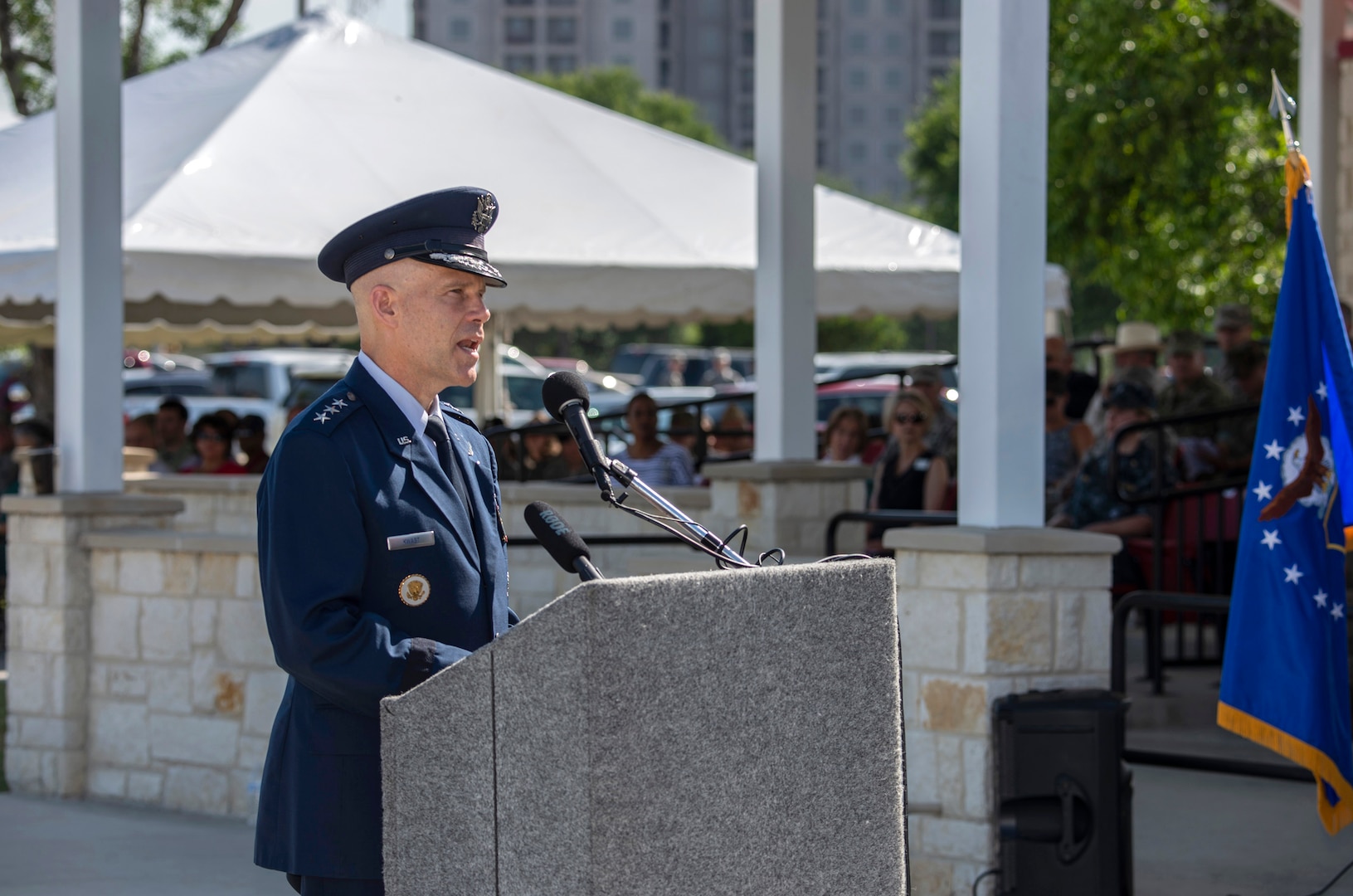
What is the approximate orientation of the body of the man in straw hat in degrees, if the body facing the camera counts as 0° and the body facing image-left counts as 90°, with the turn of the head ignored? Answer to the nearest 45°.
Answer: approximately 45°

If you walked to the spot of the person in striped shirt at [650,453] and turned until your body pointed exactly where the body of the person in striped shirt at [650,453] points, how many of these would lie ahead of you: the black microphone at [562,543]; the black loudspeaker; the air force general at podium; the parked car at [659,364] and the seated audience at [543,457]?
3
